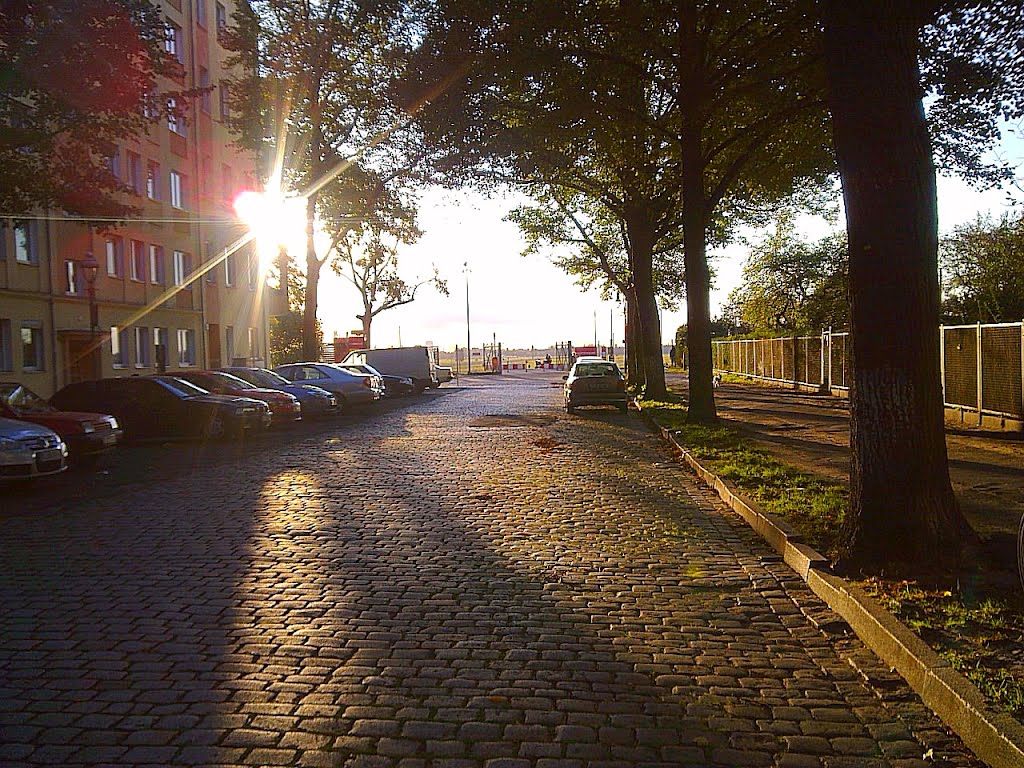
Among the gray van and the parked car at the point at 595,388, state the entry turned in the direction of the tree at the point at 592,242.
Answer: the parked car

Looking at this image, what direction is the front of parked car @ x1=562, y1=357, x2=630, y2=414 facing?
away from the camera

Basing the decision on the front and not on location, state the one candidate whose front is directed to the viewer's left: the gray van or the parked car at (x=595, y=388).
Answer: the gray van

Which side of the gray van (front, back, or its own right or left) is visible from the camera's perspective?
left

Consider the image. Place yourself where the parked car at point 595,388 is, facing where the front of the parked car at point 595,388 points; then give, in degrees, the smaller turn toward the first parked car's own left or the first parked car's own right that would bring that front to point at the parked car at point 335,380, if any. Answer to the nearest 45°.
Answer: approximately 90° to the first parked car's own left

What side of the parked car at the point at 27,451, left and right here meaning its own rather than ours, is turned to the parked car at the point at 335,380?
left

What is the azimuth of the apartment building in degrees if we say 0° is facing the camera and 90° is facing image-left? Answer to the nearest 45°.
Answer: approximately 315°

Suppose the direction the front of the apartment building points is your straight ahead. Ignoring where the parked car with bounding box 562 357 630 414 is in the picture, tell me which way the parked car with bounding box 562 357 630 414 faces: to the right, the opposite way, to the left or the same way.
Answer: to the left

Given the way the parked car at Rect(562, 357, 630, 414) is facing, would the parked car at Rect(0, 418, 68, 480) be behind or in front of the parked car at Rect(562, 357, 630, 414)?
behind

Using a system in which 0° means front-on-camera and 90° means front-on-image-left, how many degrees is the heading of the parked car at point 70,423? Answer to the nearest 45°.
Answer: approximately 315°
